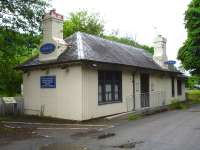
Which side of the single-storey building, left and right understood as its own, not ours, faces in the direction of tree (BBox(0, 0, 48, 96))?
right

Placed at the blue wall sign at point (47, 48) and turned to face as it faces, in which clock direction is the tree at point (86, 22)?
The tree is roughly at 5 o'clock from the blue wall sign.

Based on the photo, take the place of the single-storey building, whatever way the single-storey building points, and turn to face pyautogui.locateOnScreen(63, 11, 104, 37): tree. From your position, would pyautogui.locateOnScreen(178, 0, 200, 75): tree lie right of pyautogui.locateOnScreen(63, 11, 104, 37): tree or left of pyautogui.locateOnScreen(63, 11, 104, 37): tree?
right

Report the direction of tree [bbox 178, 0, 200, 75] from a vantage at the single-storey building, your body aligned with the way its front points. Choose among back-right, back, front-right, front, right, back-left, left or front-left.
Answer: left

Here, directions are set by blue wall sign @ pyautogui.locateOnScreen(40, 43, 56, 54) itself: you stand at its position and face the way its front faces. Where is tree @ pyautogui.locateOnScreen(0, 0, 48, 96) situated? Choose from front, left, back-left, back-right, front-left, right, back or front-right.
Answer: right

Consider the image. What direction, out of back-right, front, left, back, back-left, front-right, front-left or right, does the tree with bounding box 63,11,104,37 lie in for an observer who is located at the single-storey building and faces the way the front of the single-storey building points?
back-left

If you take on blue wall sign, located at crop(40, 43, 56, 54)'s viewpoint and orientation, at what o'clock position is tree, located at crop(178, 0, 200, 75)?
The tree is roughly at 6 o'clock from the blue wall sign.
